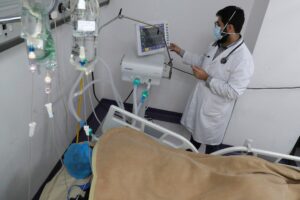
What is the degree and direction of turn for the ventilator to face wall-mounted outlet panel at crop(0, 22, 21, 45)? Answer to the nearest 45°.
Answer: approximately 45° to its right

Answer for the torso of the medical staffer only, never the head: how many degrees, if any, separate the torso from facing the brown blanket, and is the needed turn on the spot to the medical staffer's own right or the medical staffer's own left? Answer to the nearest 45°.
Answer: approximately 45° to the medical staffer's own left

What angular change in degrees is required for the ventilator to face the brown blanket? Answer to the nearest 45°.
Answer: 0° — it already faces it

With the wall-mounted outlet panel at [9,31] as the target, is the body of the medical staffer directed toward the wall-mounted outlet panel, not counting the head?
yes

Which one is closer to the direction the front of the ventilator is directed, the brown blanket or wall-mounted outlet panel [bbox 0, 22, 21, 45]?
the brown blanket

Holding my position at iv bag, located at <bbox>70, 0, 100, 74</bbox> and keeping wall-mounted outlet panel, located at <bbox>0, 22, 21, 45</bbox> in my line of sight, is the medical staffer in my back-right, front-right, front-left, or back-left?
back-right

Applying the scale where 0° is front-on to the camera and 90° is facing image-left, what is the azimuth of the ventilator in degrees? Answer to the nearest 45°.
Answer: approximately 0°

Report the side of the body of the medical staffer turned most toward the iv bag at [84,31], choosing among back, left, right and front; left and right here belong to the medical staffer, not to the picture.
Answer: front

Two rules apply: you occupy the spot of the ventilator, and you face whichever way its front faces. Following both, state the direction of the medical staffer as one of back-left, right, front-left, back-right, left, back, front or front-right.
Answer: left

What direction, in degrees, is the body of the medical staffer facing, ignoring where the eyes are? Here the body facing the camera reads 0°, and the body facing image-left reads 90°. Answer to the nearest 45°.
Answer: approximately 45°
